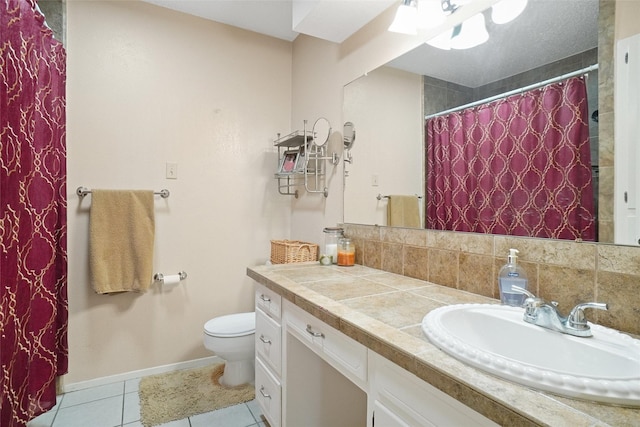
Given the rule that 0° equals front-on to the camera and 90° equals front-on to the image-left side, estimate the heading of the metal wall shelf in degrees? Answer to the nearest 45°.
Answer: approximately 45°

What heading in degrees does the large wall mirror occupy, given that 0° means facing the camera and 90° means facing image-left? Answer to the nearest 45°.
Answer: approximately 45°

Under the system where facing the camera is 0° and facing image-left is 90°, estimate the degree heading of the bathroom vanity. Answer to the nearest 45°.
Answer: approximately 45°

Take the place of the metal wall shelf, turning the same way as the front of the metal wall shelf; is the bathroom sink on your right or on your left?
on your left

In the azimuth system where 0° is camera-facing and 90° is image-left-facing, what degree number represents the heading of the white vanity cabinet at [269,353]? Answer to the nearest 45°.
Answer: approximately 45°
